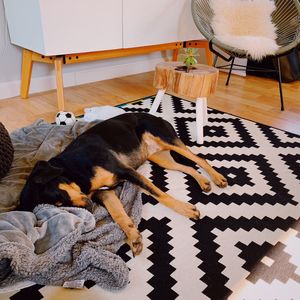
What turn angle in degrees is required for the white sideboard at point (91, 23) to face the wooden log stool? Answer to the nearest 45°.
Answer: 0° — it already faces it

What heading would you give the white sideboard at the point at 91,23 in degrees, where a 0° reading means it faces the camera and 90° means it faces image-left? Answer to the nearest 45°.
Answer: approximately 315°

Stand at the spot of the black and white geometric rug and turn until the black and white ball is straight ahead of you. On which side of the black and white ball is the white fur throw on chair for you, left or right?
right

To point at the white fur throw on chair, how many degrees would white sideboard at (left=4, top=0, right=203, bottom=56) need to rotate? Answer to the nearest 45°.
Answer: approximately 45° to its left

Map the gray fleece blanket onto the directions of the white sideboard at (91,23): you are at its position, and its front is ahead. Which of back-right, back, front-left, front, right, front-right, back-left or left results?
front-right
